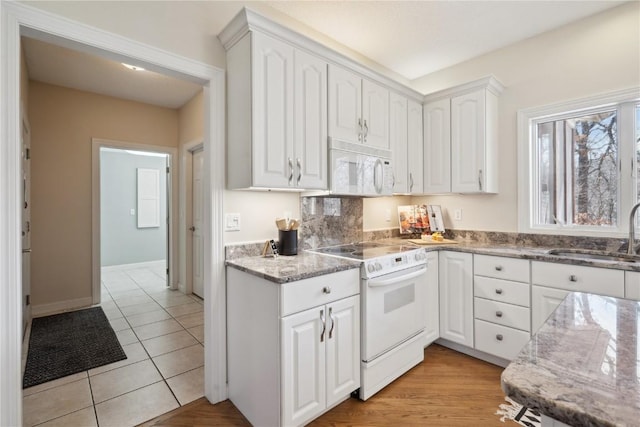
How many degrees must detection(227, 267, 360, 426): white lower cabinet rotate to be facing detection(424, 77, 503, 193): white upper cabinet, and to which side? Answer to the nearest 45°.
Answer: approximately 90° to its left

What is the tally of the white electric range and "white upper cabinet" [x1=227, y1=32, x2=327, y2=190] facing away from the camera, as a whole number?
0

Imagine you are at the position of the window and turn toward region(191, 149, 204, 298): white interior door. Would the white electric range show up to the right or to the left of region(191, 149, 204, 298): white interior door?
left

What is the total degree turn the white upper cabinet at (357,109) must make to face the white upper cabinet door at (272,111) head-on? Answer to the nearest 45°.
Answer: approximately 90° to its right

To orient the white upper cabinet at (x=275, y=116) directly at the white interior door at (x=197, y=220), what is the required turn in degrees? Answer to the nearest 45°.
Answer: approximately 180°

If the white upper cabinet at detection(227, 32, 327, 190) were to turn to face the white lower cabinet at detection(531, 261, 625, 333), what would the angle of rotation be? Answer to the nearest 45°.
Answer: approximately 45° to its left

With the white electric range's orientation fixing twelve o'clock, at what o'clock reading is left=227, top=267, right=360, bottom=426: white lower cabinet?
The white lower cabinet is roughly at 3 o'clock from the white electric range.

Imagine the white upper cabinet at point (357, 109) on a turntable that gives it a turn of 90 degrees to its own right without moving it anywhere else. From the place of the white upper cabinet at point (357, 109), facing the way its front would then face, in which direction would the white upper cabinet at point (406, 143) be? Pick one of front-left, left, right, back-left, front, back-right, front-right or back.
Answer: back

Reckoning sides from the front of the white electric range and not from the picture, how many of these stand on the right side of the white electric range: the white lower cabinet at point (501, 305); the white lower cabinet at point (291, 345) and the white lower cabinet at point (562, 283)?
1

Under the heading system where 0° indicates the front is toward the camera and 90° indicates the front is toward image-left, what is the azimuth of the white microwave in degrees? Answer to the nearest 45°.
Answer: approximately 315°

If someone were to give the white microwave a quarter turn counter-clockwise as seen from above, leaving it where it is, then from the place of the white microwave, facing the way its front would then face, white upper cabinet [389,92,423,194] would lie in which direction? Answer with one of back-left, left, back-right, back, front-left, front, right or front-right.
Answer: front

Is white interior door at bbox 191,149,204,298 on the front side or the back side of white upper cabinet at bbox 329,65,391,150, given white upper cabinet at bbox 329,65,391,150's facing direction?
on the back side
